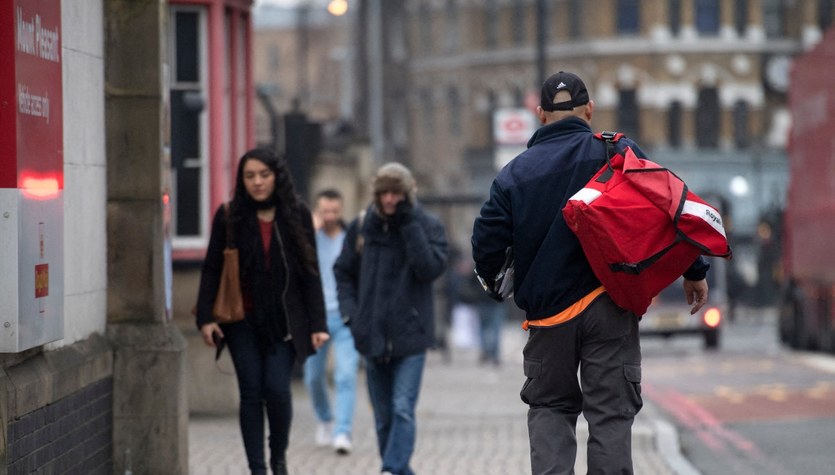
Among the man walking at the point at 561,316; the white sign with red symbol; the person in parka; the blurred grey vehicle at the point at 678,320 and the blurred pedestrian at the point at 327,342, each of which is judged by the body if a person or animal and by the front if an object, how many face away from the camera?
2

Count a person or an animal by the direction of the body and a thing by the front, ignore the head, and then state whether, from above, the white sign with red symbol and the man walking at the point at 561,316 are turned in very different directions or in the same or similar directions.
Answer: very different directions

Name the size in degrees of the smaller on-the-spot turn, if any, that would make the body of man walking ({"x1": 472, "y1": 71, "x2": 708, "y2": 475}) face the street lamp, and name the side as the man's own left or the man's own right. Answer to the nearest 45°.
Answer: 0° — they already face it

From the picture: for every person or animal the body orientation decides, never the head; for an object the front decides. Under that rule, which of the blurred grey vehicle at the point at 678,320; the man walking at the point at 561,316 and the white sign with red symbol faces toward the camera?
the white sign with red symbol

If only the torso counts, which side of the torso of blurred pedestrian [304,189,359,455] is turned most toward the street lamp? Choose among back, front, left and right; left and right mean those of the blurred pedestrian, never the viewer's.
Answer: back

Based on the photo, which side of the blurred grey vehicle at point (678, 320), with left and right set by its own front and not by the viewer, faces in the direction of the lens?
back

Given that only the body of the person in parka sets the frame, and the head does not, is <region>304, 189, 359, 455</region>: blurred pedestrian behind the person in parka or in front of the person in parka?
behind

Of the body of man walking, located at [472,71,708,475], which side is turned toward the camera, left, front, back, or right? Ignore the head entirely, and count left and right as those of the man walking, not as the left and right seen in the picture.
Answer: back

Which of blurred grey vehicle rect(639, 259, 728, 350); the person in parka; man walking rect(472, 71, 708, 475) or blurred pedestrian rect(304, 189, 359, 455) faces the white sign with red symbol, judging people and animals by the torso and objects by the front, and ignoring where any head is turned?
the man walking

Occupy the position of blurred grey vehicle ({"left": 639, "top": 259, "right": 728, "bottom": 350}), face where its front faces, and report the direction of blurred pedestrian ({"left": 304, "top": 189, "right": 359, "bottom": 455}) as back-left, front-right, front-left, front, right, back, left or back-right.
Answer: back

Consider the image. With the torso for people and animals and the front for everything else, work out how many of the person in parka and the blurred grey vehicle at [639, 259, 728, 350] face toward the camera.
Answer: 1

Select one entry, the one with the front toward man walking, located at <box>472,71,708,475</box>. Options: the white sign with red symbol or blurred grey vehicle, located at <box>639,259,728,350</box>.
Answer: the white sign with red symbol

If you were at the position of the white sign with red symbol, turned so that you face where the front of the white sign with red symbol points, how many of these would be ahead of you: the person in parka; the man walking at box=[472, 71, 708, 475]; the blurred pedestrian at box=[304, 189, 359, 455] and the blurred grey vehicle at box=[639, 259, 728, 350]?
3
